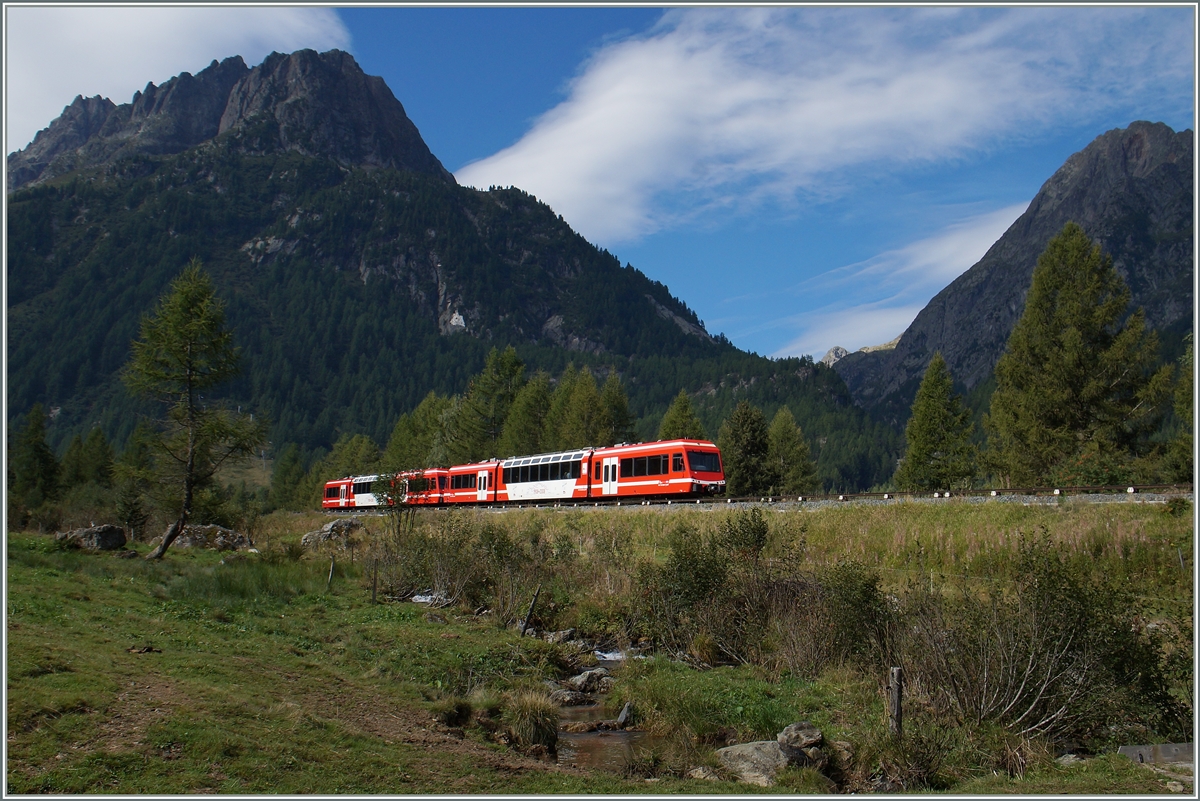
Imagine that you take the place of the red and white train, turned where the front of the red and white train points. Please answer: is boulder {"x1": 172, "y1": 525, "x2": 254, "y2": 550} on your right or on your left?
on your right

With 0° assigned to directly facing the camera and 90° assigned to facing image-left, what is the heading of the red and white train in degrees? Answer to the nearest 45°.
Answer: approximately 315°

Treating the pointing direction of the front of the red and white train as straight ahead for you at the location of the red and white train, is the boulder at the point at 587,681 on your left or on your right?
on your right

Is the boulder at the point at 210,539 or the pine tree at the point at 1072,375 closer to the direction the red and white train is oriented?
the pine tree

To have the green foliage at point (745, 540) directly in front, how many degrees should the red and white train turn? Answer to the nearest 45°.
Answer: approximately 45° to its right

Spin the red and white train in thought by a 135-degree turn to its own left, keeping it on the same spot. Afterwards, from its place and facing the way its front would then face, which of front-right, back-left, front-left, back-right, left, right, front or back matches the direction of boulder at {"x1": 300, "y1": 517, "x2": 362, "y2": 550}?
left

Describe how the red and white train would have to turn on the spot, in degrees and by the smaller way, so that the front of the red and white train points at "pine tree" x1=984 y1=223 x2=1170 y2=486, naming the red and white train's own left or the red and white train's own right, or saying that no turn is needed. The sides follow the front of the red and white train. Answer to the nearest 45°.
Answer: approximately 45° to the red and white train's own left

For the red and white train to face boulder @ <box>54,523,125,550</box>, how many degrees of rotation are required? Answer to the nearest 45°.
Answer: approximately 90° to its right
